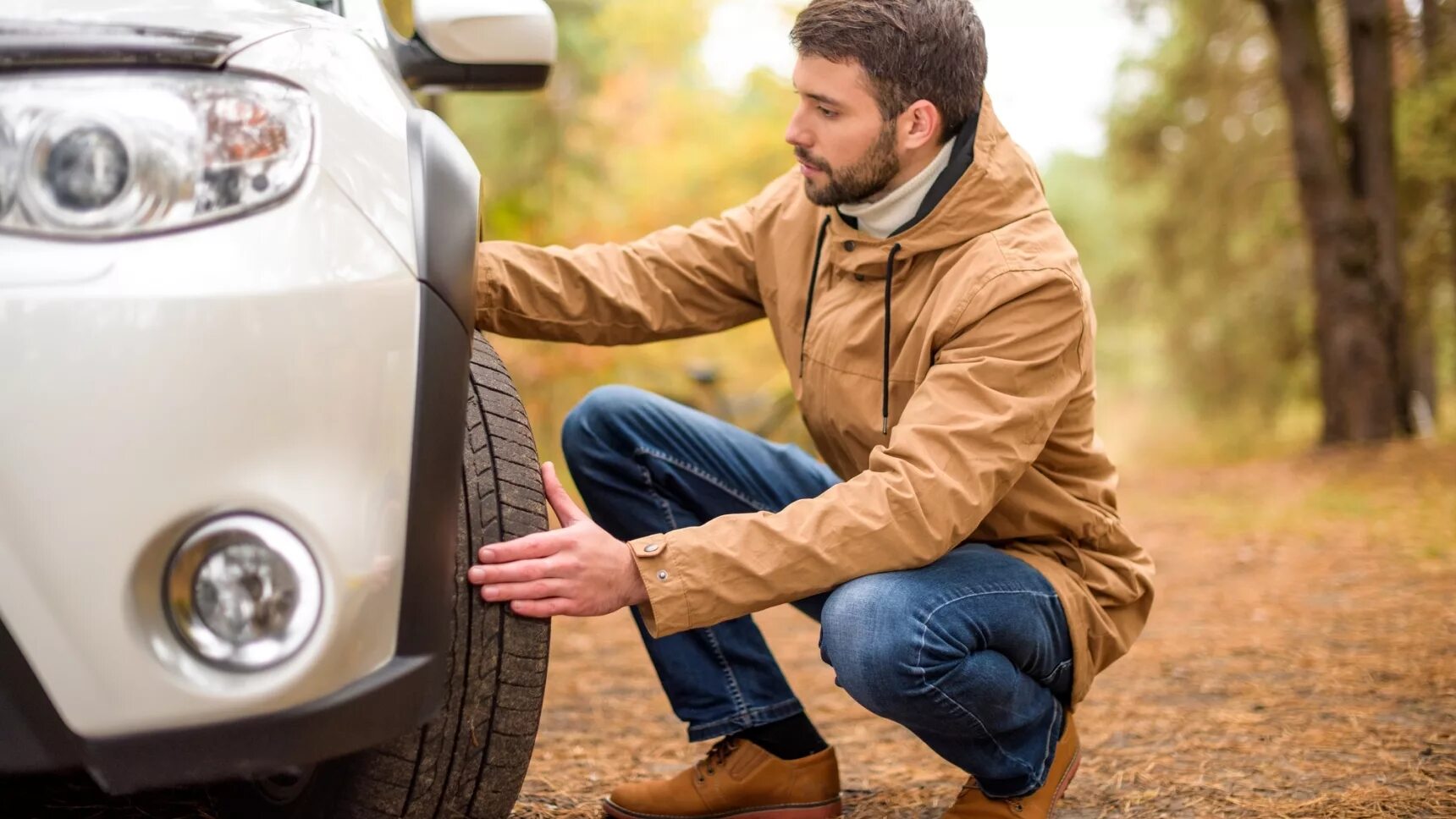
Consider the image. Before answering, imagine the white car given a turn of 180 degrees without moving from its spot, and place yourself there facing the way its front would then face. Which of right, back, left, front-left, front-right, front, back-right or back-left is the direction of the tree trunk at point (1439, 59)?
front-right

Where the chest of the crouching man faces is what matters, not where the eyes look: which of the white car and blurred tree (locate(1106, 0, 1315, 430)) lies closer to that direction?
the white car

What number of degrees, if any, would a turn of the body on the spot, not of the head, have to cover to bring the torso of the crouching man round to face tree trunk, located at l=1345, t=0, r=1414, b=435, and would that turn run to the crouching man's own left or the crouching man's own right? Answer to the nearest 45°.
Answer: approximately 180°

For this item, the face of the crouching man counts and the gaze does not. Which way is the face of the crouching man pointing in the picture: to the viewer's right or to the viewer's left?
to the viewer's left

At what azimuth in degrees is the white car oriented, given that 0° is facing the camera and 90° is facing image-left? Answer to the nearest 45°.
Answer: approximately 0°

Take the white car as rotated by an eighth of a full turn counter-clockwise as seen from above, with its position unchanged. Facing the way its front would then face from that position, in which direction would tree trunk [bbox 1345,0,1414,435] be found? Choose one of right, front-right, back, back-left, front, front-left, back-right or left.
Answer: left

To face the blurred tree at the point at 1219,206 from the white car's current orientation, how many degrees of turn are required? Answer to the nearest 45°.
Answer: approximately 135° to its left

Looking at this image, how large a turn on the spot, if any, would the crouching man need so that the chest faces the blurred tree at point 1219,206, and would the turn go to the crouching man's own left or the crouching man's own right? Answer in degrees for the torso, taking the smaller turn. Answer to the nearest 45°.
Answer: approximately 135° to the crouching man's own right

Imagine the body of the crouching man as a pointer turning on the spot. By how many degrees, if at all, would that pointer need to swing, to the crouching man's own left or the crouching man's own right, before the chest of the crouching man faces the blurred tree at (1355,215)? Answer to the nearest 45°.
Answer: approximately 180°

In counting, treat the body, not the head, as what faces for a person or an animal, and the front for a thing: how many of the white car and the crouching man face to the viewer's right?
0

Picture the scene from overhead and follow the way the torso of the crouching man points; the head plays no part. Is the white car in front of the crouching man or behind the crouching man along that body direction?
in front
